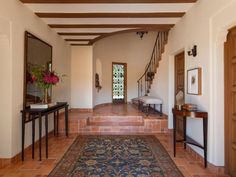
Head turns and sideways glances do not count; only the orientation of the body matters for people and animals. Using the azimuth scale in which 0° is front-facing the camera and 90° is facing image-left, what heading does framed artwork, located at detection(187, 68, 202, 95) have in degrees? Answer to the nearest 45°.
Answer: approximately 45°

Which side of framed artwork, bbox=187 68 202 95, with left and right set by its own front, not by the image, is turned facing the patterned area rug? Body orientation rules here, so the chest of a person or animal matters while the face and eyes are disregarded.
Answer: front

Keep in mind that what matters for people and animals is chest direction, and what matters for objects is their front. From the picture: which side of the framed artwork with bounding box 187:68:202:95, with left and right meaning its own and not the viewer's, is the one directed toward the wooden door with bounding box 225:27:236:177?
left

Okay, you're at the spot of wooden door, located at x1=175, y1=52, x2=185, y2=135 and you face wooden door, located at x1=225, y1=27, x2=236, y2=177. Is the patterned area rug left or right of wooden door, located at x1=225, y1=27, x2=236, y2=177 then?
right

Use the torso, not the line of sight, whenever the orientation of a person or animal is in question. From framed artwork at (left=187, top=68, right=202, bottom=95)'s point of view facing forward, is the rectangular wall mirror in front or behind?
in front

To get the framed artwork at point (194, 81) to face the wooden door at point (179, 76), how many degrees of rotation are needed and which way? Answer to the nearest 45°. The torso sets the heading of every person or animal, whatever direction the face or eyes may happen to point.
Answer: approximately 135° to its right

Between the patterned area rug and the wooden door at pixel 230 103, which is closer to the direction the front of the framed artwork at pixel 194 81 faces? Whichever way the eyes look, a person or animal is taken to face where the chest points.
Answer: the patterned area rug

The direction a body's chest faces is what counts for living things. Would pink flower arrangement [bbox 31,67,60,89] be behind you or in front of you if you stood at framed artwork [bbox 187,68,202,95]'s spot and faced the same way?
in front

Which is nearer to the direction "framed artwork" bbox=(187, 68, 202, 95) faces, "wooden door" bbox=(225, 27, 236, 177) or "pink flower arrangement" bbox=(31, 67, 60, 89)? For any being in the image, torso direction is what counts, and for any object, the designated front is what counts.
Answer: the pink flower arrangement
